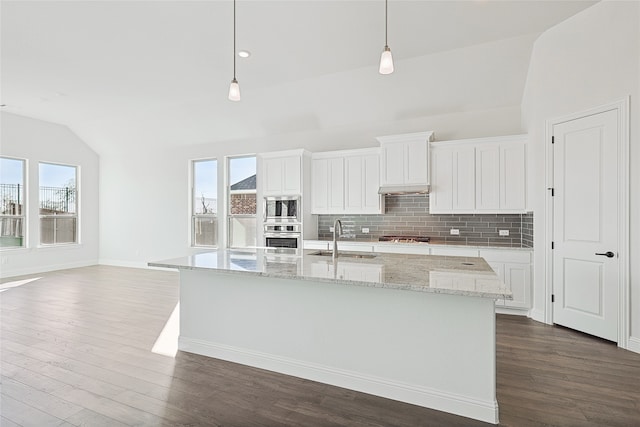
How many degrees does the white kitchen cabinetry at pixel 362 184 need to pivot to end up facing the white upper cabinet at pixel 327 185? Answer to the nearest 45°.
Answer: approximately 90° to its right

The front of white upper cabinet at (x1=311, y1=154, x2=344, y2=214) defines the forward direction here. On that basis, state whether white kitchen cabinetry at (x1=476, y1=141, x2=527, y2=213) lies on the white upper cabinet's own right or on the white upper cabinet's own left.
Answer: on the white upper cabinet's own left

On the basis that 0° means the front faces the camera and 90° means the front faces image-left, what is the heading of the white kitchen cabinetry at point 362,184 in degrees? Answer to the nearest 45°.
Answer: approximately 0°

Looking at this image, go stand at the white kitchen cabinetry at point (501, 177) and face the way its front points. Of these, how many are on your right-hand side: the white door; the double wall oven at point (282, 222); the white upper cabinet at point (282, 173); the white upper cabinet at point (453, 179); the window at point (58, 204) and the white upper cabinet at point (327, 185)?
5

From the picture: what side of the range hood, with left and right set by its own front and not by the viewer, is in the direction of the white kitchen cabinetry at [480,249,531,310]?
left

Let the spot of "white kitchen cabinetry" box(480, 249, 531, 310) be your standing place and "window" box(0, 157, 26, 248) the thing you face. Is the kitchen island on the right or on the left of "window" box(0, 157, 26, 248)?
left

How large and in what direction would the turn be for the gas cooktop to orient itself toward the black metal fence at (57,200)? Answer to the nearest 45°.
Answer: approximately 90° to its right

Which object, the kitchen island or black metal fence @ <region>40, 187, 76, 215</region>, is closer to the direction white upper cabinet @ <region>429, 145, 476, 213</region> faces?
the kitchen island

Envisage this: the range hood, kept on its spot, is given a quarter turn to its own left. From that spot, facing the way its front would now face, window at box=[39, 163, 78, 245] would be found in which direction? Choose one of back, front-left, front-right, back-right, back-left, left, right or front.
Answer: back

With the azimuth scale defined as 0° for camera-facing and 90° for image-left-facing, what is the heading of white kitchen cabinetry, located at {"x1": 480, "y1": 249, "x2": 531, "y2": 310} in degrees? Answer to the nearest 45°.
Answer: approximately 0°

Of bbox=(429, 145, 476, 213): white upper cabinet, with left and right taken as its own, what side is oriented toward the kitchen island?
front
